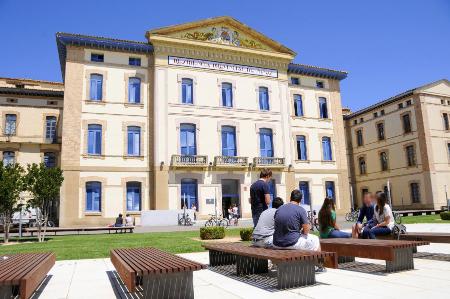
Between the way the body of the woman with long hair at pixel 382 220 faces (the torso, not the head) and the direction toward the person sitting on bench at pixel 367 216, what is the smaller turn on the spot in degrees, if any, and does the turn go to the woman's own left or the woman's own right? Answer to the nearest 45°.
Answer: approximately 45° to the woman's own right

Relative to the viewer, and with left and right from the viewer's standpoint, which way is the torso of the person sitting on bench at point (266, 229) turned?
facing away from the viewer and to the right of the viewer

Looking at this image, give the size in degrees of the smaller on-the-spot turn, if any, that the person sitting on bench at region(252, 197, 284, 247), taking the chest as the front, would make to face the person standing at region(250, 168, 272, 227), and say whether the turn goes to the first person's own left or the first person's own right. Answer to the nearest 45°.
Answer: approximately 45° to the first person's own left

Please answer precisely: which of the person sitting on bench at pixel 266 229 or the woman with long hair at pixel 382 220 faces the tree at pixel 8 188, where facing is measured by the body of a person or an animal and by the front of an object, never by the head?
the woman with long hair

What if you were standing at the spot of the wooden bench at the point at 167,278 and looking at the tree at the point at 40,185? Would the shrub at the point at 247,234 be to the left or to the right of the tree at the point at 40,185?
right

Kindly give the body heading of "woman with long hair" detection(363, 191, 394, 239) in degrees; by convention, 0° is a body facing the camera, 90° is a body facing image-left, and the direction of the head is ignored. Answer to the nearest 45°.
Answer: approximately 90°

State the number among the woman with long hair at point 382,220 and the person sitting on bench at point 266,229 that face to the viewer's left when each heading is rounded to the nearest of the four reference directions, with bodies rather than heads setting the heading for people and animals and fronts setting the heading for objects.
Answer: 1

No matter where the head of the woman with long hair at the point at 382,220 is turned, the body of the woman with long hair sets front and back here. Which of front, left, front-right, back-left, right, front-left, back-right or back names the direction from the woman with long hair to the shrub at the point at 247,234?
front-right

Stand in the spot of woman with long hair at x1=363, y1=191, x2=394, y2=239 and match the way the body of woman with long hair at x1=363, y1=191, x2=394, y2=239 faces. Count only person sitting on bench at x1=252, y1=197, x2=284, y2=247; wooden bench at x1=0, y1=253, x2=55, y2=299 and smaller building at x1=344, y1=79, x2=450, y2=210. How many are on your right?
1

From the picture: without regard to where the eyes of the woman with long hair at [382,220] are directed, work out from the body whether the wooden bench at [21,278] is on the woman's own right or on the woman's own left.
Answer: on the woman's own left

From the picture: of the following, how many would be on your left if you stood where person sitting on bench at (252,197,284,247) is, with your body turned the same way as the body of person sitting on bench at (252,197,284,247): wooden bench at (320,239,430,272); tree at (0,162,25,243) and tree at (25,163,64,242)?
2

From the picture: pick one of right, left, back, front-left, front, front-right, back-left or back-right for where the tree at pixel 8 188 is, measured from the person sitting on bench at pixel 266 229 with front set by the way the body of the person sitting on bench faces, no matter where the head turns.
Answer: left
